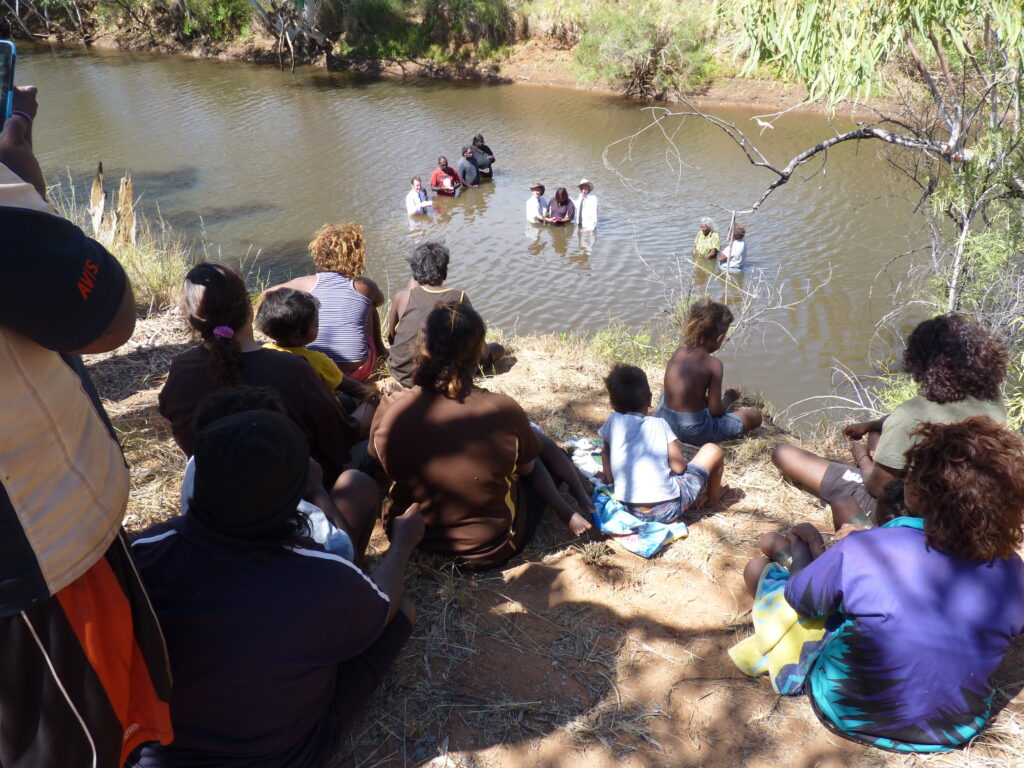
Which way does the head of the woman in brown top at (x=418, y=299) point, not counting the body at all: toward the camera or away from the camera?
away from the camera

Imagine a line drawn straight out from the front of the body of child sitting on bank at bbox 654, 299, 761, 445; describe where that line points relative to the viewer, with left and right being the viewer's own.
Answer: facing away from the viewer and to the right of the viewer

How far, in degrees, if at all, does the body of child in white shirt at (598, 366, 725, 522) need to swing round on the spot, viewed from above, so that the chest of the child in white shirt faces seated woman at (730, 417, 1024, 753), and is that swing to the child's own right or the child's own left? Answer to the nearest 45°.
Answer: approximately 90° to the child's own right

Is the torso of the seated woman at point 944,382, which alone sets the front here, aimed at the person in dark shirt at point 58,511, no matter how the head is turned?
no

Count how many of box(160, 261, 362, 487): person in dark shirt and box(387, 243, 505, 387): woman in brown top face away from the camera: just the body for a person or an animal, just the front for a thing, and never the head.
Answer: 2

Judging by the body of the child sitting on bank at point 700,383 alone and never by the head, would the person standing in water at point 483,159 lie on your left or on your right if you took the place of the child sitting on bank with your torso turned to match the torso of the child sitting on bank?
on your left

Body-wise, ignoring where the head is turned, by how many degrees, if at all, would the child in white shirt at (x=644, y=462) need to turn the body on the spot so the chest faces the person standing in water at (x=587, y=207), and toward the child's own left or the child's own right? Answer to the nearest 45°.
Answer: approximately 45° to the child's own left

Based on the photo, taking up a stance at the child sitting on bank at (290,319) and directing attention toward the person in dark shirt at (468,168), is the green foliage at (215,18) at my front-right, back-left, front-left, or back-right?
front-left

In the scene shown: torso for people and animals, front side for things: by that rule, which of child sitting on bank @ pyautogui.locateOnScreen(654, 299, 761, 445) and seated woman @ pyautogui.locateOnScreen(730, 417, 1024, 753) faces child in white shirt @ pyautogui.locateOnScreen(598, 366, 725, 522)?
the seated woman

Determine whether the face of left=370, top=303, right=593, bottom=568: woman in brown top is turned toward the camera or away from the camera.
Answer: away from the camera

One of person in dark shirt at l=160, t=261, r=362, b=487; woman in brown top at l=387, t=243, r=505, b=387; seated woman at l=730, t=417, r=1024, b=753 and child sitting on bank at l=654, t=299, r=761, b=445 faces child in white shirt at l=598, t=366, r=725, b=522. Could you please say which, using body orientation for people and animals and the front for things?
the seated woman

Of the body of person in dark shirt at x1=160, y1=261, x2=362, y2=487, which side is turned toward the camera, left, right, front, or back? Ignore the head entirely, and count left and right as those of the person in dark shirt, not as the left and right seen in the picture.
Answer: back

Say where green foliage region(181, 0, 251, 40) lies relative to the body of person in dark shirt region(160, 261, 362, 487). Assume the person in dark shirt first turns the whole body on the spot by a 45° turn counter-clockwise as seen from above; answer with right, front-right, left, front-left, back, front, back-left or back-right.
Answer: front-right

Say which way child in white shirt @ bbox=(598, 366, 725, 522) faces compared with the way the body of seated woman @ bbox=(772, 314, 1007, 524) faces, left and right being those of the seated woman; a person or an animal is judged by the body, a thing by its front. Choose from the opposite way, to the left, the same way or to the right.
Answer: to the right

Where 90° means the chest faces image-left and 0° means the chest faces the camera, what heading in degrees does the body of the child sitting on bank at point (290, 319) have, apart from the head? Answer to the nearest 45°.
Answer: approximately 225°

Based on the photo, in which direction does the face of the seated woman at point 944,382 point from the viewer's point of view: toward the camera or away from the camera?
away from the camera

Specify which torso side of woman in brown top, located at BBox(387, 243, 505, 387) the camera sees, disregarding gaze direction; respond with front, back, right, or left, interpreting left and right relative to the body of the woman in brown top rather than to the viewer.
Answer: back
